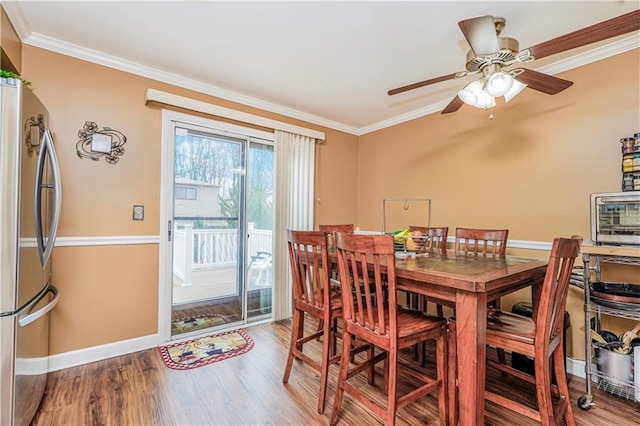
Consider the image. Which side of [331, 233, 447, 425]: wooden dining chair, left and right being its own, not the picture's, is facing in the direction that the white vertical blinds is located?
left

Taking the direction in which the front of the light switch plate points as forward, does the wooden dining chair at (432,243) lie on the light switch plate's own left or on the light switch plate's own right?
on the light switch plate's own left

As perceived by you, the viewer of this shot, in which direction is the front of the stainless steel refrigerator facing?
facing to the right of the viewer
